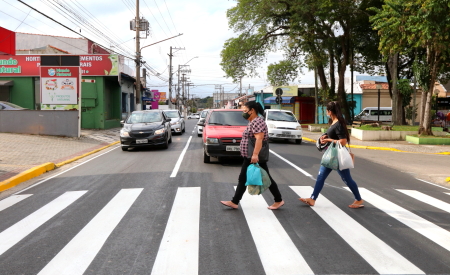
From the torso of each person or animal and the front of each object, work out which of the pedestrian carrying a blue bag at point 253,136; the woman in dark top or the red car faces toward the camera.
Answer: the red car

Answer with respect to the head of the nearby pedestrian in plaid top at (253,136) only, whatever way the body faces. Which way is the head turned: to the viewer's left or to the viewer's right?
to the viewer's left

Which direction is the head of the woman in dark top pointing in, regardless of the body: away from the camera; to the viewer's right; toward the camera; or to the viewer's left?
to the viewer's left

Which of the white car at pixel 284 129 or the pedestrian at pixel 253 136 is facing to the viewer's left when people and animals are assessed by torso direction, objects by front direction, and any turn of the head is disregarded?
the pedestrian

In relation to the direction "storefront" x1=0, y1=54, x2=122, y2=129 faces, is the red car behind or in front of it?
in front

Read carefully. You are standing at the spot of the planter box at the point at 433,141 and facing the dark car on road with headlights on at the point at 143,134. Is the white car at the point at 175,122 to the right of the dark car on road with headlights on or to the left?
right

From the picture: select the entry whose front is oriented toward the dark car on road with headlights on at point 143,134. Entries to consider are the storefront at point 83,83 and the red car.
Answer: the storefront

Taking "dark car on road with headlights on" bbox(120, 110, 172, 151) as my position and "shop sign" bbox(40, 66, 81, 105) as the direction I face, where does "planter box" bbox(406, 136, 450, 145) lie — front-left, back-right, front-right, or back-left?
back-right

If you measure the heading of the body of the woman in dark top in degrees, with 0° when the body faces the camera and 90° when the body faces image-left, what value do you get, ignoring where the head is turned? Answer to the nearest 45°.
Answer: approximately 90°
